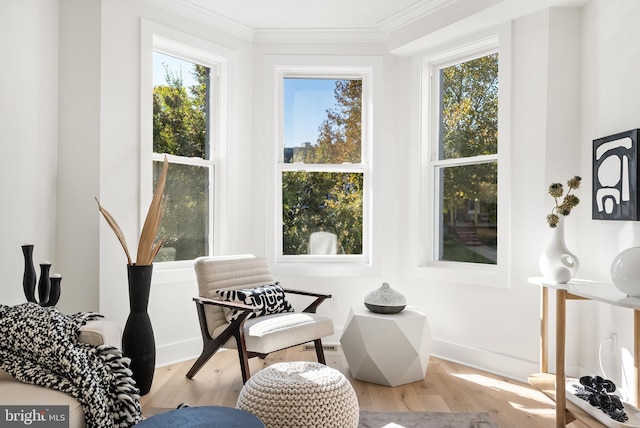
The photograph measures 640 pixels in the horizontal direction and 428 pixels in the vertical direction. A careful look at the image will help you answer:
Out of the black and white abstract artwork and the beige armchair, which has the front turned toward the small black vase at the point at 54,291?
the black and white abstract artwork

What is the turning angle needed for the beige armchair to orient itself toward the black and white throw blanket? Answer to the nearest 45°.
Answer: approximately 90° to its right

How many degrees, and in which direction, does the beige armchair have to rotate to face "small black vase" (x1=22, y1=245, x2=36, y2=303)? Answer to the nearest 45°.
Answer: approximately 90° to its right

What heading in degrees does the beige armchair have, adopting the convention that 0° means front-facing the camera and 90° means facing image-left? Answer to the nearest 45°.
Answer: approximately 315°

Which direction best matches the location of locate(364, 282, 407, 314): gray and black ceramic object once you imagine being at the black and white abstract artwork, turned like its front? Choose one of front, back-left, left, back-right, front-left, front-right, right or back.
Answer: front-right

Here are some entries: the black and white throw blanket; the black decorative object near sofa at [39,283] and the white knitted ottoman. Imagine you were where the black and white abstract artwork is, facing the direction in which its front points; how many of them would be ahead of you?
3

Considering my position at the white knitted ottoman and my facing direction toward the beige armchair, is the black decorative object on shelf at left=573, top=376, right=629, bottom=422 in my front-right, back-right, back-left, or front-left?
back-right

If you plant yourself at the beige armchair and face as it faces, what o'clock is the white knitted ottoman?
The white knitted ottoman is roughly at 1 o'clock from the beige armchair.

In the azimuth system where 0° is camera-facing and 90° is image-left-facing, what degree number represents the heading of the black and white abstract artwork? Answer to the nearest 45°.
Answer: approximately 45°

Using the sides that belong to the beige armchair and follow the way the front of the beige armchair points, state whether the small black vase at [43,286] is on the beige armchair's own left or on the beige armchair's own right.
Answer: on the beige armchair's own right

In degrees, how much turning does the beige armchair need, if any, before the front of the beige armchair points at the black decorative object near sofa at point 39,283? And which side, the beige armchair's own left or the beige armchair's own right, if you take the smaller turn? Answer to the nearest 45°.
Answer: approximately 90° to the beige armchair's own right
